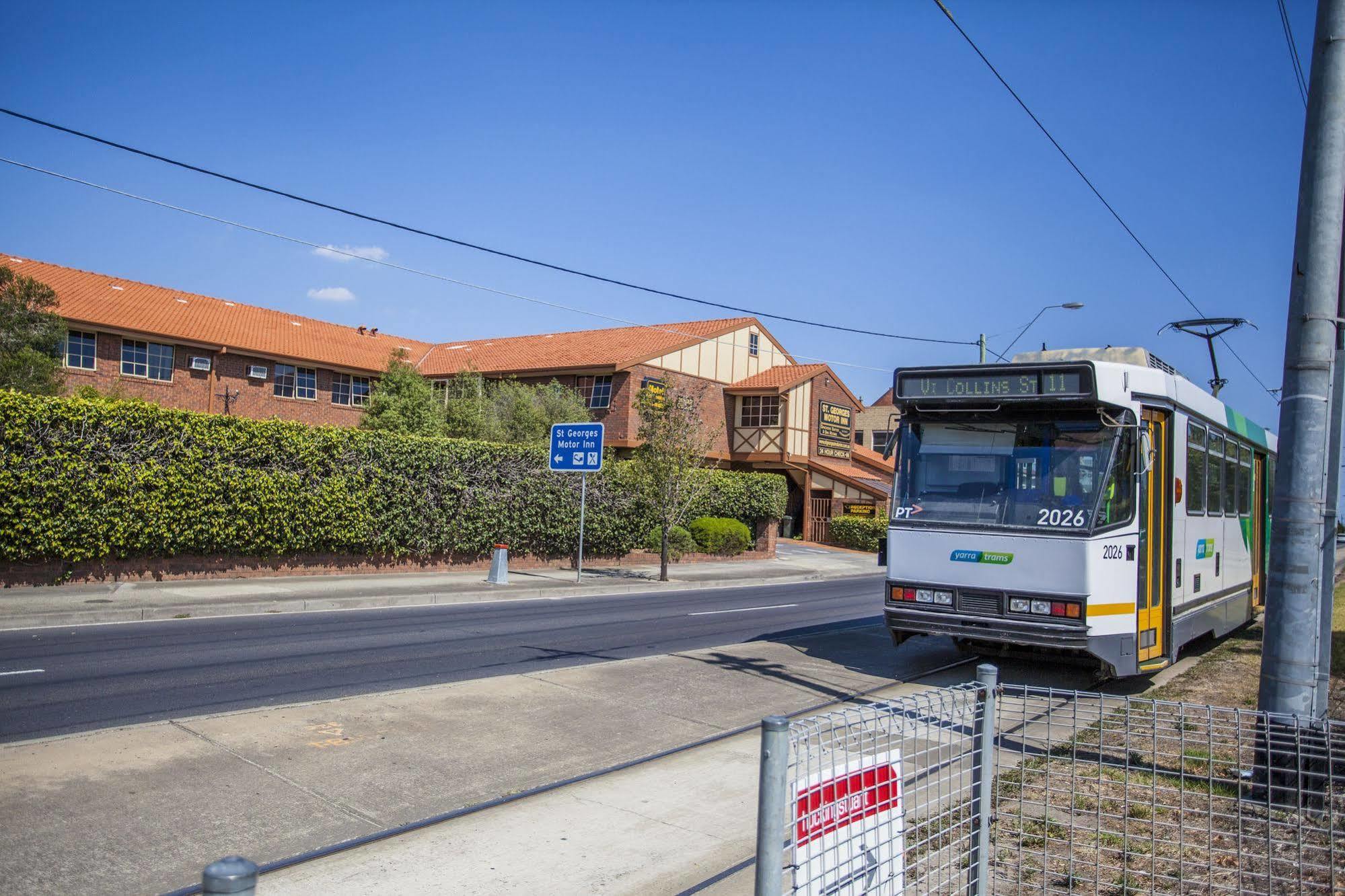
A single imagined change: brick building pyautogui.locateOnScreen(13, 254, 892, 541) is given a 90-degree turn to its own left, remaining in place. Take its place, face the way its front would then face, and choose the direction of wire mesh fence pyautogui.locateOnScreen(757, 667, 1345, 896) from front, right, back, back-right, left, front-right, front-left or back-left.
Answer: back-right

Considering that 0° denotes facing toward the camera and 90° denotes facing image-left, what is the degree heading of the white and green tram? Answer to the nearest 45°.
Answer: approximately 45°

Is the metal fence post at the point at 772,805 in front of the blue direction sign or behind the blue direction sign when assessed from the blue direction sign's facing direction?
in front

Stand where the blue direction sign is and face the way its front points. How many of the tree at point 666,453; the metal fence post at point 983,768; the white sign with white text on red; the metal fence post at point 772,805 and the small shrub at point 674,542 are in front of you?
3

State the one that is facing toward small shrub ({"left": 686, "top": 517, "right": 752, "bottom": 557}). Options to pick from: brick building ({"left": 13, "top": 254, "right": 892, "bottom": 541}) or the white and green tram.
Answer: the brick building

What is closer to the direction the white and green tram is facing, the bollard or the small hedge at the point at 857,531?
the bollard

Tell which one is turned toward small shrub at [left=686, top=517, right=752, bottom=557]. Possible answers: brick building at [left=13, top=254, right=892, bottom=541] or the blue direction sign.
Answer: the brick building

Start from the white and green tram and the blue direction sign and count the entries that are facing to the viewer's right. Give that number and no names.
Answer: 0

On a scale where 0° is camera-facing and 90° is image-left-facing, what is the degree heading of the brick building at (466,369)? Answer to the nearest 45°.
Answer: approximately 315°

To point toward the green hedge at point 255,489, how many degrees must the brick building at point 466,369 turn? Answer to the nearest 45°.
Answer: approximately 45° to its right

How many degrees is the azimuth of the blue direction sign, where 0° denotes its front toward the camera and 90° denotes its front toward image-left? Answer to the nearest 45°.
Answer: approximately 0°

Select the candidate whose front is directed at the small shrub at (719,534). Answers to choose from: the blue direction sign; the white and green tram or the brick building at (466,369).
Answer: the brick building

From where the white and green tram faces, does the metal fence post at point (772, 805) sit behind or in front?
in front

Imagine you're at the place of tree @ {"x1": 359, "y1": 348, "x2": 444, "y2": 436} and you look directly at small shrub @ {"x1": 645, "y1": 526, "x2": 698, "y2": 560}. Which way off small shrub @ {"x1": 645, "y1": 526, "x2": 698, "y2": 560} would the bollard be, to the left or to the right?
right

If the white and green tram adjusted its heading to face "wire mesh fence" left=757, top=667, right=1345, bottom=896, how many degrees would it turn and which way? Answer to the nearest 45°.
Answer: approximately 45° to its left
